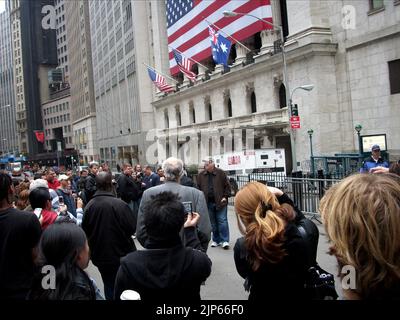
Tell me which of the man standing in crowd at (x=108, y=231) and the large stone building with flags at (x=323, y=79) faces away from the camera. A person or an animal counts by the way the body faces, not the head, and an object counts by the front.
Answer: the man standing in crowd

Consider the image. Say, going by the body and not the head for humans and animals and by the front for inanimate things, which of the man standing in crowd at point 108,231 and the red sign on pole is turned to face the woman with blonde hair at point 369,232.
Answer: the red sign on pole

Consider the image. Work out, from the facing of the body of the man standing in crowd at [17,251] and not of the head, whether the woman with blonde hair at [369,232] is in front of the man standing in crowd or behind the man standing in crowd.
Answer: behind

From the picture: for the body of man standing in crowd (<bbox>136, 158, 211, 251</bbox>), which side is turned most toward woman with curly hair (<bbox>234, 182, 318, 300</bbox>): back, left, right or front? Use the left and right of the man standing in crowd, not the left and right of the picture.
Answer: back

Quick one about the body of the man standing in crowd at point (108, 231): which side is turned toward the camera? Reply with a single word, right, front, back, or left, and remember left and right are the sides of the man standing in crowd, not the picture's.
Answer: back

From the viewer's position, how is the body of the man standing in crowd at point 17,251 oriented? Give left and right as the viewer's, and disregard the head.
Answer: facing away from the viewer

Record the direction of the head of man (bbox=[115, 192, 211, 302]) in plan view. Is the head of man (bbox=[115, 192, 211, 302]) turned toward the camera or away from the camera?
away from the camera

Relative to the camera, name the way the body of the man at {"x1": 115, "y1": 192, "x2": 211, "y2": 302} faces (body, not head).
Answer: away from the camera

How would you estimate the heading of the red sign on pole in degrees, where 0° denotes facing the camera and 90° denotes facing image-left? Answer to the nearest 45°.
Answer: approximately 0°

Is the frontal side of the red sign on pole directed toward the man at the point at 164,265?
yes

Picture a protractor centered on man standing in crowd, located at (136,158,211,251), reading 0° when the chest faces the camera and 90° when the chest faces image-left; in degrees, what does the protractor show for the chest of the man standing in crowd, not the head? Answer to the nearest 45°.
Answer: approximately 180°
